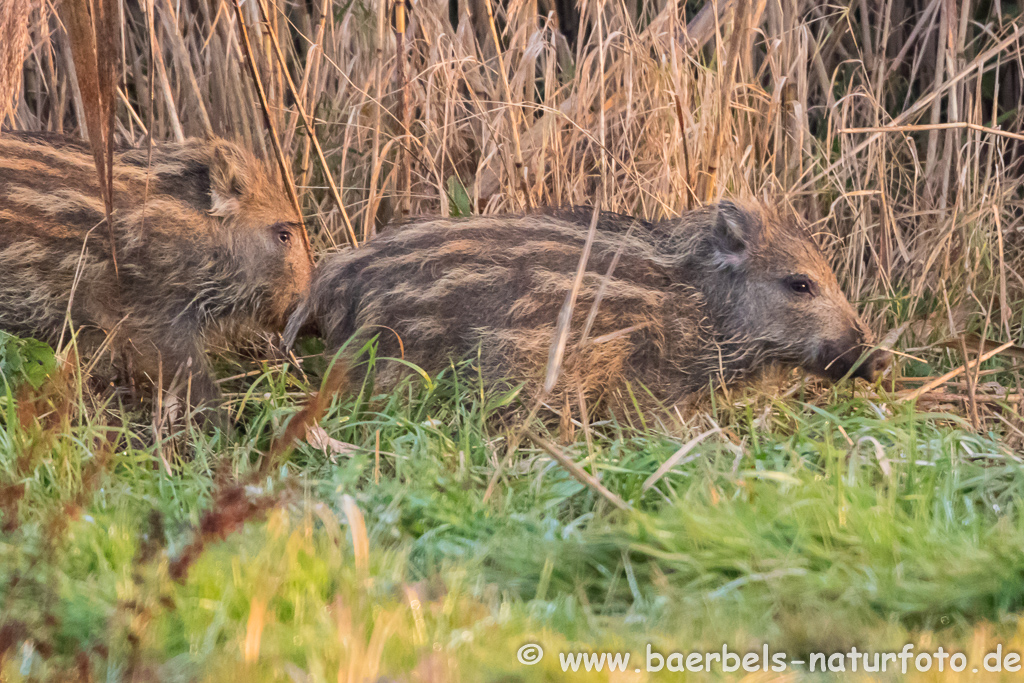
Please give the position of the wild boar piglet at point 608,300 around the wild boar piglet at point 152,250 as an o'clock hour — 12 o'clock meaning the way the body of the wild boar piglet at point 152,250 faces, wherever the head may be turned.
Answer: the wild boar piglet at point 608,300 is roughly at 1 o'clock from the wild boar piglet at point 152,250.

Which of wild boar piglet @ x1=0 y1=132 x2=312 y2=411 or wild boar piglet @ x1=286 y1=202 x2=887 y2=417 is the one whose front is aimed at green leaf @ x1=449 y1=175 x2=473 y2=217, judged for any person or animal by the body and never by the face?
wild boar piglet @ x1=0 y1=132 x2=312 y2=411

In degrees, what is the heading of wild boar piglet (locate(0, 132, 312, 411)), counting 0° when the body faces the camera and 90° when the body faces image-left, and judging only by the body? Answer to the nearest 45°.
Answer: approximately 270°

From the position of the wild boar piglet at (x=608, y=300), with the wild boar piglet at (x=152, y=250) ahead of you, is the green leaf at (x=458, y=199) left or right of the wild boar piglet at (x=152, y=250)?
right

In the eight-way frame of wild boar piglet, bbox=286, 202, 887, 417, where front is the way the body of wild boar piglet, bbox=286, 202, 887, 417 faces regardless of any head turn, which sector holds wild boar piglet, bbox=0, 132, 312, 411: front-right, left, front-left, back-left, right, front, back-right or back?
back

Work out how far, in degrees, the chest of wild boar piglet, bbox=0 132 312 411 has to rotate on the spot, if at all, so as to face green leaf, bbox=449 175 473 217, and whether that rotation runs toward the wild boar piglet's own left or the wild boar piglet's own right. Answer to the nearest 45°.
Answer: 0° — it already faces it

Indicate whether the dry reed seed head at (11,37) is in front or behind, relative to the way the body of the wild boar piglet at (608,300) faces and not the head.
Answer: behind

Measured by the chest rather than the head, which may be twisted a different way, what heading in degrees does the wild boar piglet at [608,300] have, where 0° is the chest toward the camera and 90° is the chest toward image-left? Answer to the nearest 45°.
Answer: approximately 270°

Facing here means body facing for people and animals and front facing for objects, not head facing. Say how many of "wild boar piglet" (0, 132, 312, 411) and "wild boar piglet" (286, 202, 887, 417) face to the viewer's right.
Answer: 2
